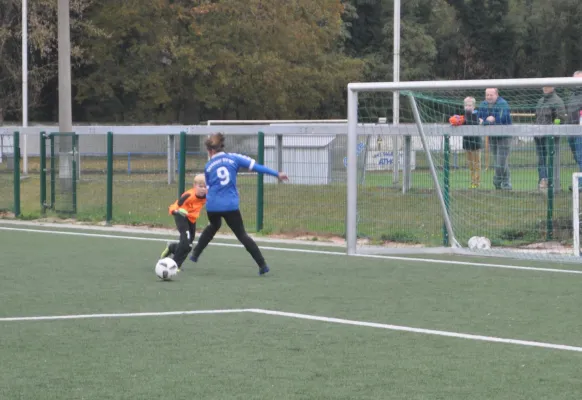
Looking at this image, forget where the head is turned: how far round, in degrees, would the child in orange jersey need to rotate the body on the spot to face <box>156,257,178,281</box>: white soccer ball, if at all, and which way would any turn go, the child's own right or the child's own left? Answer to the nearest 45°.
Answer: approximately 45° to the child's own right

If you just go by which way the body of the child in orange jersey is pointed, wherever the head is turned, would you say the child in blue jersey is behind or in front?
in front

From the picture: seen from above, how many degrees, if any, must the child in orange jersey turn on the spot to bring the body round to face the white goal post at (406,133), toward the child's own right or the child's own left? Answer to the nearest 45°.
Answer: approximately 90° to the child's own left

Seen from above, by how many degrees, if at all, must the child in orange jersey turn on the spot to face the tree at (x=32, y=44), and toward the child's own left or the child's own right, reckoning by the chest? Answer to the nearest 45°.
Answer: approximately 135° to the child's own left

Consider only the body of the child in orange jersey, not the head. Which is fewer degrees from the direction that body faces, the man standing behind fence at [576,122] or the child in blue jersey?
the child in blue jersey

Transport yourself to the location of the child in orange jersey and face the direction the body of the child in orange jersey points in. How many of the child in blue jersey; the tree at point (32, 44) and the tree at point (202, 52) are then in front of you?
1

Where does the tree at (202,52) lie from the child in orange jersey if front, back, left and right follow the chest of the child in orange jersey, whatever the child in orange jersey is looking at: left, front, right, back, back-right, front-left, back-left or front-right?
back-left

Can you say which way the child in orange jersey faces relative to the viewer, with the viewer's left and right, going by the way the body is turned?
facing the viewer and to the right of the viewer
